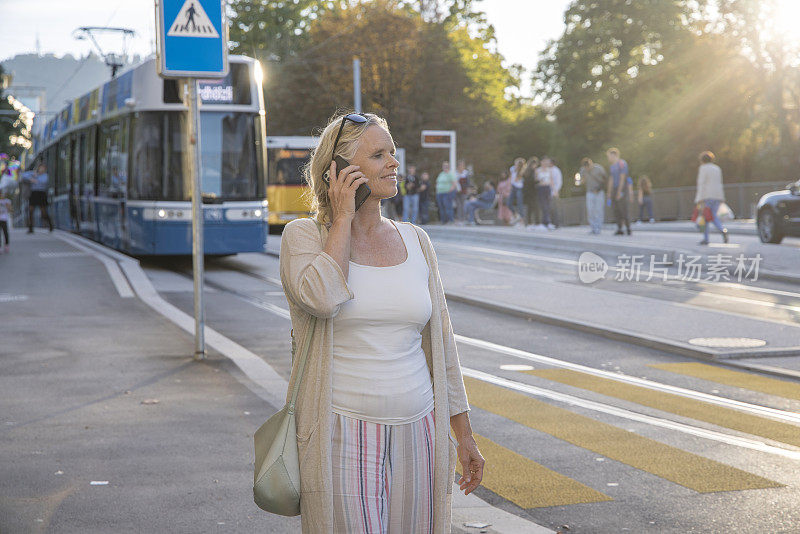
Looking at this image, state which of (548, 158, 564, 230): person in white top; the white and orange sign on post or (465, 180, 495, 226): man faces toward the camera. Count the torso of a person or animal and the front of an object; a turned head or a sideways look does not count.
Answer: the white and orange sign on post

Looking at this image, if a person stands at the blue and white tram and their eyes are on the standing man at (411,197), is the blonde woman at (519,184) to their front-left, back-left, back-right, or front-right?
front-right

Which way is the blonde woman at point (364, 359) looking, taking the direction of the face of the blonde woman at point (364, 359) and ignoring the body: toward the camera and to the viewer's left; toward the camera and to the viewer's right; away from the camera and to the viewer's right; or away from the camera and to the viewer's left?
toward the camera and to the viewer's right

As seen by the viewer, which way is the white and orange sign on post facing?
toward the camera

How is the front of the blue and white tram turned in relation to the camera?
facing the viewer and to the right of the viewer

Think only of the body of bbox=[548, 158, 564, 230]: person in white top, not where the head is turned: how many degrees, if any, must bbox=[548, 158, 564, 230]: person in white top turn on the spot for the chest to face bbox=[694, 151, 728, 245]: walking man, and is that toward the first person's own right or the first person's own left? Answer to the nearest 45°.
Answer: approximately 135° to the first person's own left

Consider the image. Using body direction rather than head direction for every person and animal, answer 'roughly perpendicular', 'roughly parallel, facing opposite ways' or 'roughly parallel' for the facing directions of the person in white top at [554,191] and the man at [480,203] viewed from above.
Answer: roughly parallel
